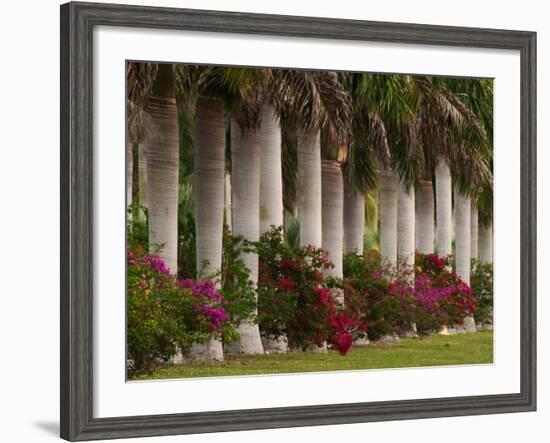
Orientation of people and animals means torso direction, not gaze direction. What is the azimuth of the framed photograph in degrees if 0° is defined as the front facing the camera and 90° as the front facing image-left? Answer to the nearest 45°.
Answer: approximately 315°
